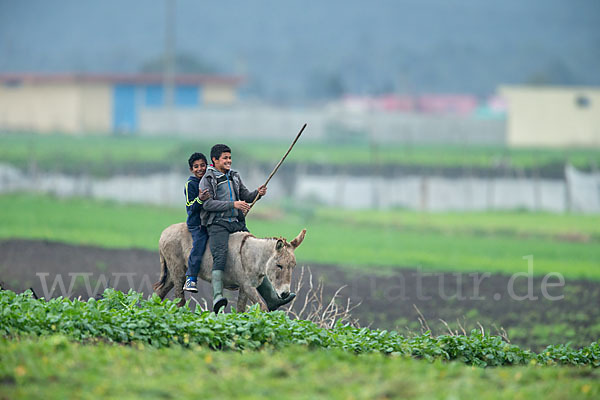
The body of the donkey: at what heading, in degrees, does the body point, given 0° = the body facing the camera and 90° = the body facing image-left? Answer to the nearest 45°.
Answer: approximately 270°

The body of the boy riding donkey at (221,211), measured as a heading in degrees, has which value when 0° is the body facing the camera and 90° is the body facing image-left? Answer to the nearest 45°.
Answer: approximately 315°
